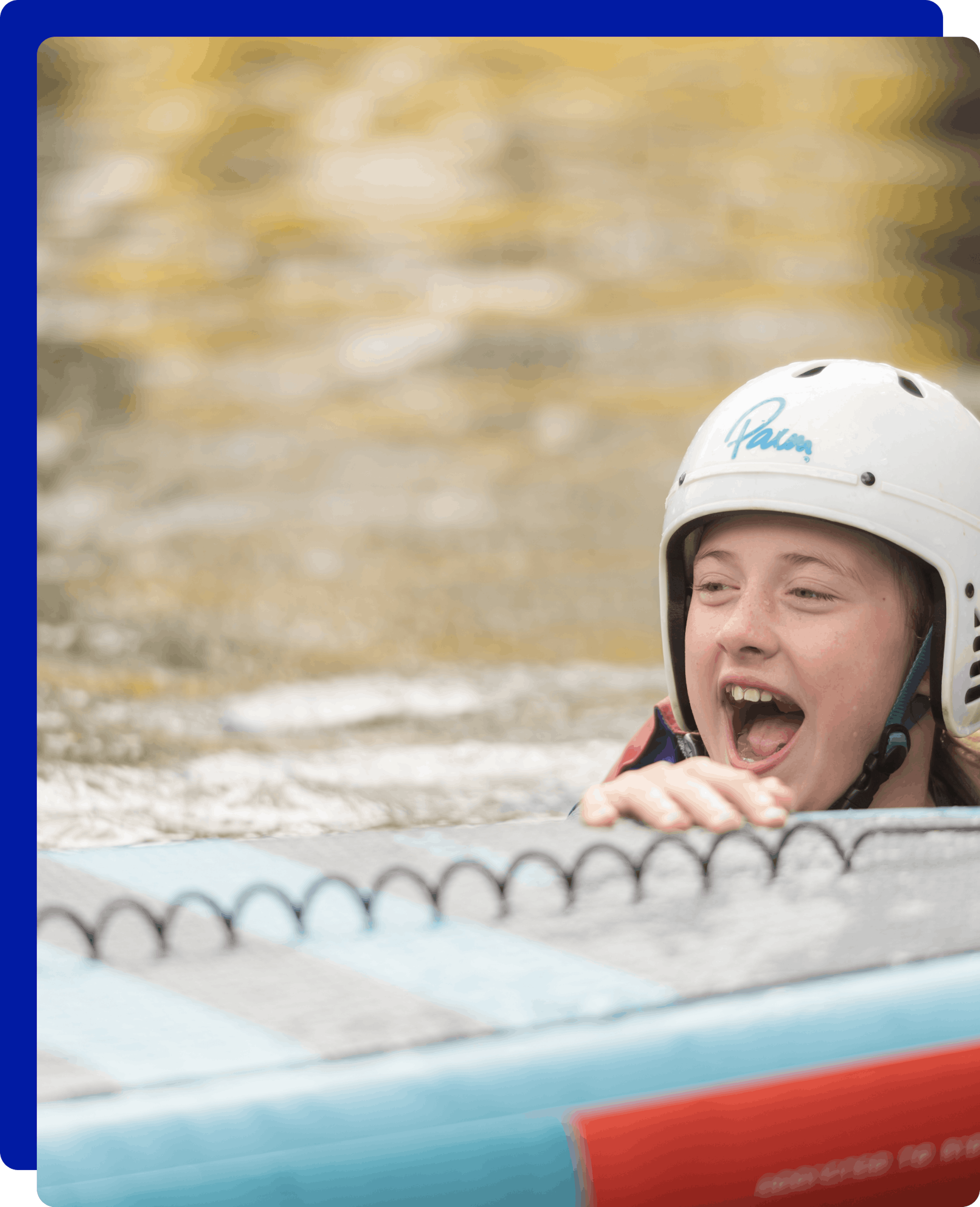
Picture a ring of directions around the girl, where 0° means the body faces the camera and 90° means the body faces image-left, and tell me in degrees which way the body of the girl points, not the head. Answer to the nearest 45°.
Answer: approximately 45°

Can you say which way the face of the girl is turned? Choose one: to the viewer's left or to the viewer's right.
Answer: to the viewer's left
